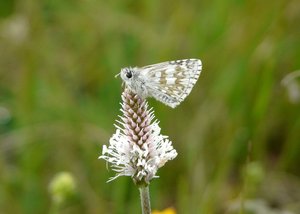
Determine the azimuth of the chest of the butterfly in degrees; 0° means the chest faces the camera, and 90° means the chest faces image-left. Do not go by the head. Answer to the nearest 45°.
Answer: approximately 90°
